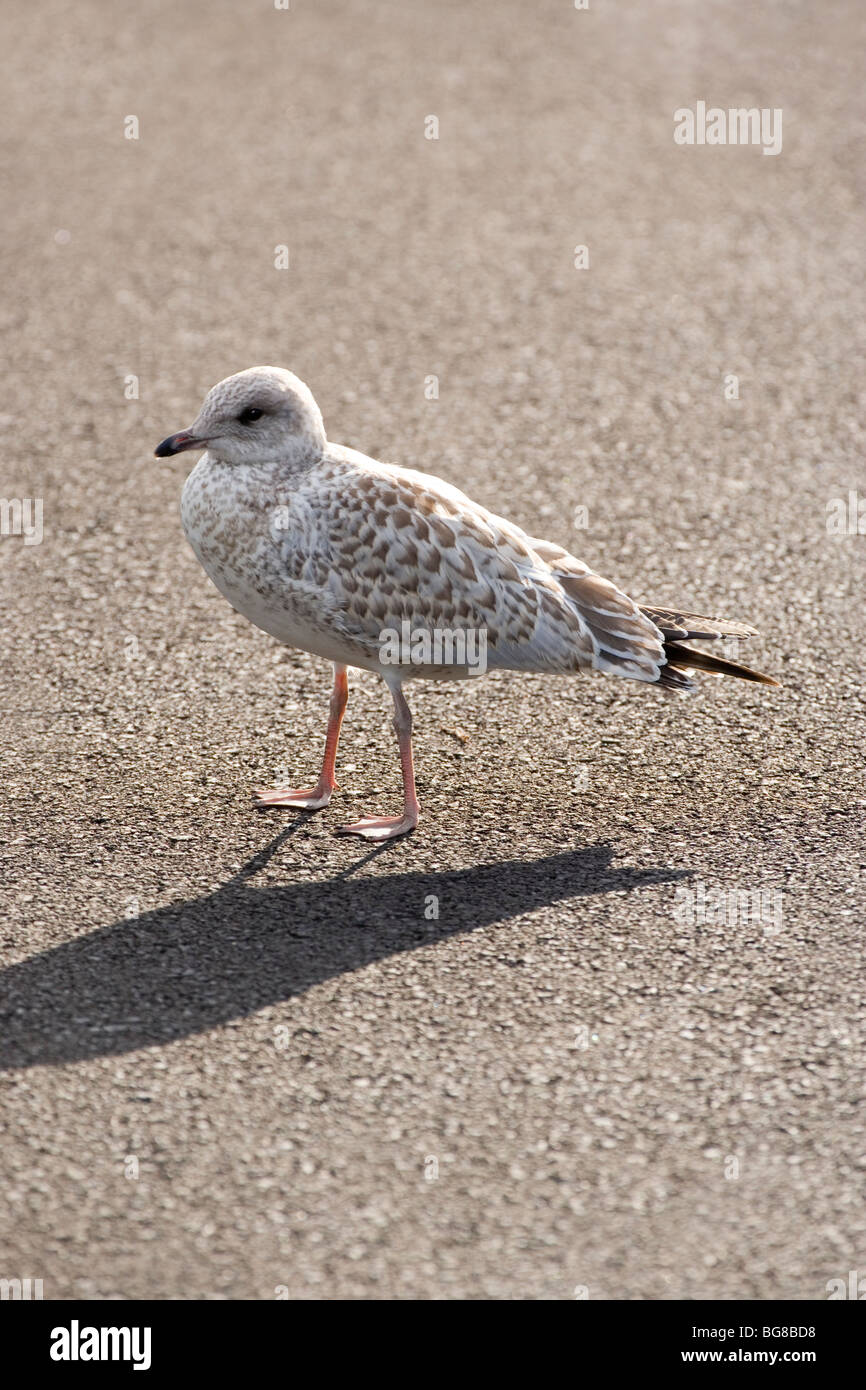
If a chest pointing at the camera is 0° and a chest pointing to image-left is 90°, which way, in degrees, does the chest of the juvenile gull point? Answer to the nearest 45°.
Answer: approximately 90°
